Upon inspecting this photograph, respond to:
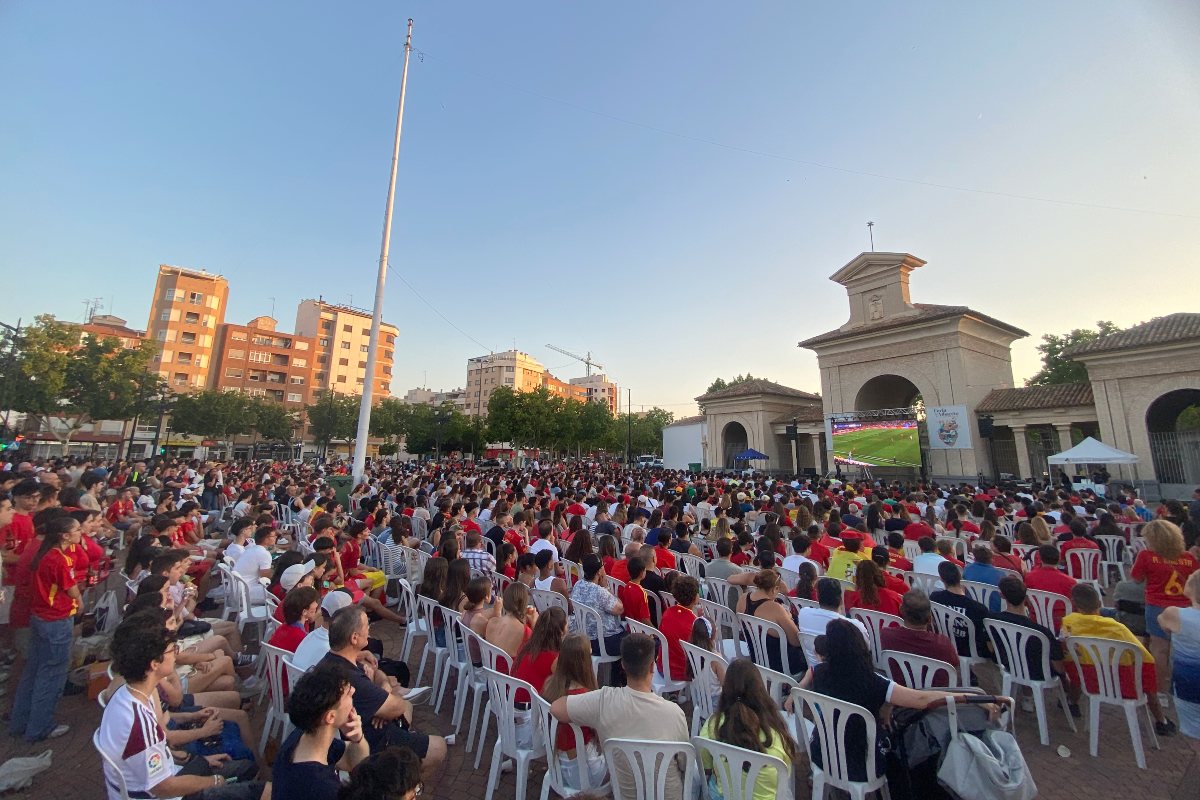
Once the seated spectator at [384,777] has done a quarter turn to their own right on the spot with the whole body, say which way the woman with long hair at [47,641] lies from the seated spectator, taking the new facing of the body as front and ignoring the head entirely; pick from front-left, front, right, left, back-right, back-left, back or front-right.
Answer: back

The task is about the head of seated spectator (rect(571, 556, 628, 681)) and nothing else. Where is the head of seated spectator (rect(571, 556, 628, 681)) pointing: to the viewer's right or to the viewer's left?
to the viewer's right

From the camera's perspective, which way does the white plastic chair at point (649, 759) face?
away from the camera

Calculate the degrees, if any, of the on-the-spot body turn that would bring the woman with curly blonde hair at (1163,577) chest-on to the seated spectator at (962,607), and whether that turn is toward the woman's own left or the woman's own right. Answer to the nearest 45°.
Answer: approximately 135° to the woman's own left

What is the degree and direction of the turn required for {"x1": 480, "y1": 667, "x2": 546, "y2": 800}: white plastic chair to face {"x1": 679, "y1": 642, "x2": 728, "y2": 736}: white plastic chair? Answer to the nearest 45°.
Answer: approximately 45° to its right

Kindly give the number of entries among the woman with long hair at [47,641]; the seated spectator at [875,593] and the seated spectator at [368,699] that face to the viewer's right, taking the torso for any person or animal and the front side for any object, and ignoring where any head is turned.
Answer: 2

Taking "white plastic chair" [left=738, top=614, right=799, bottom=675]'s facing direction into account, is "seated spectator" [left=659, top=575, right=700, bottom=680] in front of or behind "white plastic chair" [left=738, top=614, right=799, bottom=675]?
behind

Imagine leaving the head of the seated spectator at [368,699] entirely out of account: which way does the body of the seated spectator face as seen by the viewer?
to the viewer's right

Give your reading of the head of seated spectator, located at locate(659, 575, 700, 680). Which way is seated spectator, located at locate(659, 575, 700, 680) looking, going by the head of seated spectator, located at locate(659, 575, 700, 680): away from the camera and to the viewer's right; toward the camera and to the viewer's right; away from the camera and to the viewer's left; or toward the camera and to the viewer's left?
away from the camera and to the viewer's right

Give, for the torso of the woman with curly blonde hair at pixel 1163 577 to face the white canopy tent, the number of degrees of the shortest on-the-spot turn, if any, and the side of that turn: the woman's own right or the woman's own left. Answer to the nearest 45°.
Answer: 0° — they already face it

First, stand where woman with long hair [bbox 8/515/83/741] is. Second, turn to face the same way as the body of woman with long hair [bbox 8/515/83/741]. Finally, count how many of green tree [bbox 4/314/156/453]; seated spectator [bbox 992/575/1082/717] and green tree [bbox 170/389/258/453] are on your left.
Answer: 2

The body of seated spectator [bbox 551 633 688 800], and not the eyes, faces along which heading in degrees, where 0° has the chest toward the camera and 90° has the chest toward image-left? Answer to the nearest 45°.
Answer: approximately 180°

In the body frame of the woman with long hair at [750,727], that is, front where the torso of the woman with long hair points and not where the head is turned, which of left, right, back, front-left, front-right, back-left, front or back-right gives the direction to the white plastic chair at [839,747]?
front-right

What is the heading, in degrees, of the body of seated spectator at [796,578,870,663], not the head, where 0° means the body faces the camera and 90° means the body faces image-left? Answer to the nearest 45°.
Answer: approximately 180°

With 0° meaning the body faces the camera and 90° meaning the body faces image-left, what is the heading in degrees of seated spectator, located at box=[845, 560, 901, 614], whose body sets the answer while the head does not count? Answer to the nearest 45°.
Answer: approximately 180°

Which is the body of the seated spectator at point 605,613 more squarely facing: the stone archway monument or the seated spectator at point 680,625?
the stone archway monument

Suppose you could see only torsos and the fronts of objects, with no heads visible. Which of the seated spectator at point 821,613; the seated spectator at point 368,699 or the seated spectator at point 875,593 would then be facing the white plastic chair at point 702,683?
the seated spectator at point 368,699

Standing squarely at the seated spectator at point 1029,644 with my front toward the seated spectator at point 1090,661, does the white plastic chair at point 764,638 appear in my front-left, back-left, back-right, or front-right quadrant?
back-right
